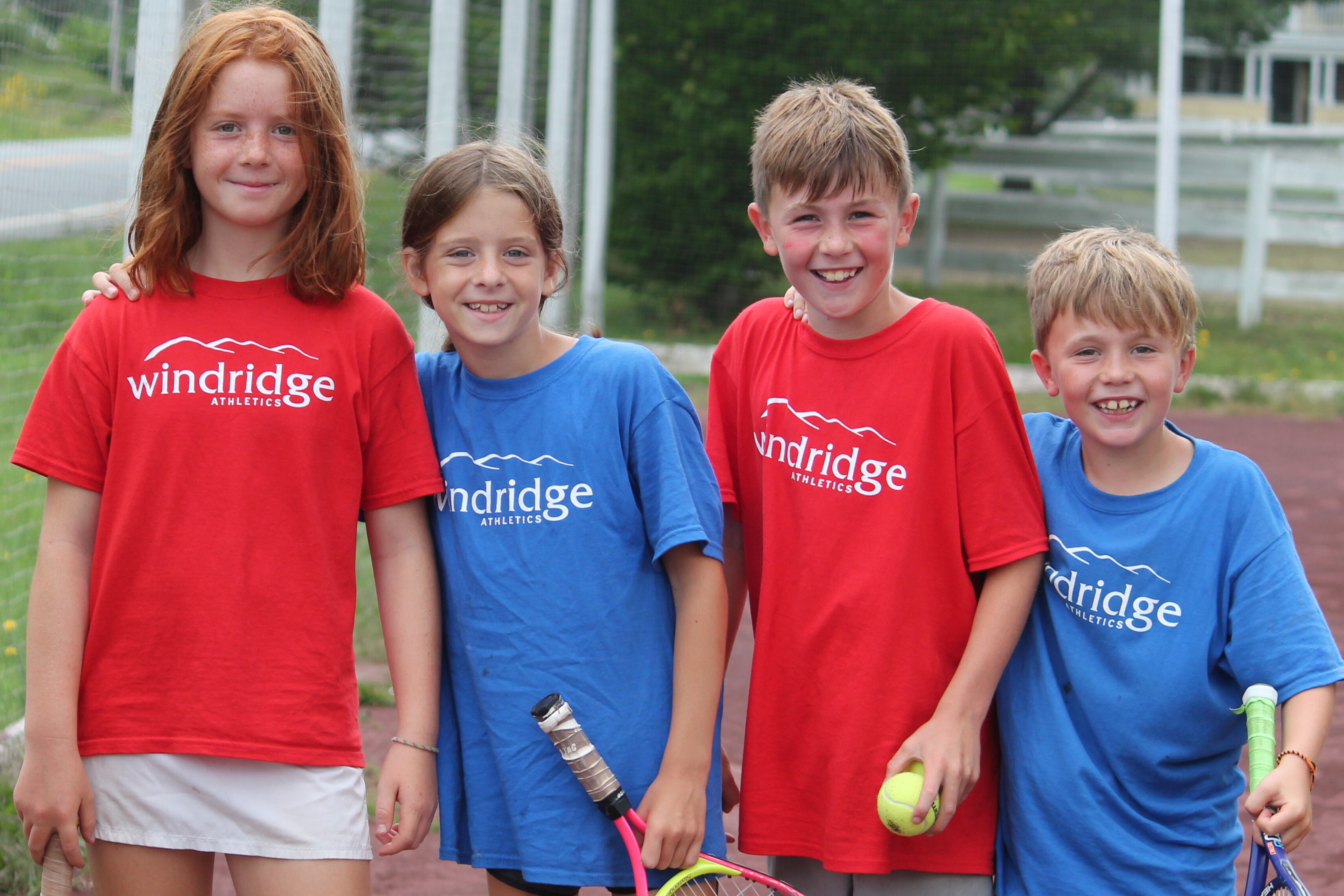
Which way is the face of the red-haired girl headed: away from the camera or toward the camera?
toward the camera

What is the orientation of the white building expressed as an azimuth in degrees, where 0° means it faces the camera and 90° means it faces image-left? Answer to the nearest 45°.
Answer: approximately 0°

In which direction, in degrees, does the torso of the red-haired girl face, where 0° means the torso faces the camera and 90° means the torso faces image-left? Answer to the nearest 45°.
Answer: approximately 0°

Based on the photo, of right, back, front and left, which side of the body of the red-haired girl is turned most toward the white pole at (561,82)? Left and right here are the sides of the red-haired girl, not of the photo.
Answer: back

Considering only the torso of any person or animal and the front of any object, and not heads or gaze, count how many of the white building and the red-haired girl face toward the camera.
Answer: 2

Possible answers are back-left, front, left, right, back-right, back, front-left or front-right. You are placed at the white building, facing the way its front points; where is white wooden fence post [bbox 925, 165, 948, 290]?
front

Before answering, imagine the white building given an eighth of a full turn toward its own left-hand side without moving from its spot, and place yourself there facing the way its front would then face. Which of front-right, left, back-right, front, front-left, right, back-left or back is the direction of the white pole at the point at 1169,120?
front-right

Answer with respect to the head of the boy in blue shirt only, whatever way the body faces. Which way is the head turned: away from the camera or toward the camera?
toward the camera

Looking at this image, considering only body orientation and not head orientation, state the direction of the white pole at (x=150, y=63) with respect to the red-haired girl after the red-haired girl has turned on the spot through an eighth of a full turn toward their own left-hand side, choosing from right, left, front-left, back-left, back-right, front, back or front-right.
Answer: back-left

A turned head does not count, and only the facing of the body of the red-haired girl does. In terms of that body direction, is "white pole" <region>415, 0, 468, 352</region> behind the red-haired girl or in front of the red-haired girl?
behind

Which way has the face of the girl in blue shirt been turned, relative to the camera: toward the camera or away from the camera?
toward the camera

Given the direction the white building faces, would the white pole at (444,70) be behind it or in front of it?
in front
